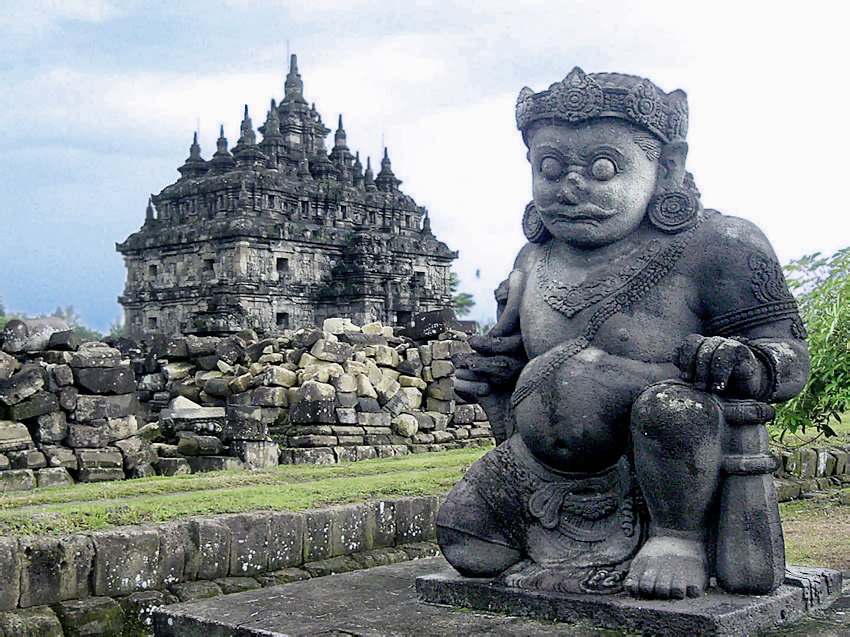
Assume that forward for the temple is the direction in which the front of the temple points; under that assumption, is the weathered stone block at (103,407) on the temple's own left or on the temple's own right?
on the temple's own right

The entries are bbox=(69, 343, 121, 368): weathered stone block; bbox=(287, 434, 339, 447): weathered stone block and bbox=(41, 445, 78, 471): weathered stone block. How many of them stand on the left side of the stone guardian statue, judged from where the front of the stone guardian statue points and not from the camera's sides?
0

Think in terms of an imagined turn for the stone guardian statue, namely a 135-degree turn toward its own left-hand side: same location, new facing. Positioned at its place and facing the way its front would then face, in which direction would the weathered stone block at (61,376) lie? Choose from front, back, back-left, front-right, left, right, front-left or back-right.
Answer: back-left

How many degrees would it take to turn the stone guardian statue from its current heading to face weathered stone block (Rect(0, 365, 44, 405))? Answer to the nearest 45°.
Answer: approximately 90° to its right

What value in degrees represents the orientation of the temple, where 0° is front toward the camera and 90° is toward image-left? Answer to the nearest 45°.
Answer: approximately 315°

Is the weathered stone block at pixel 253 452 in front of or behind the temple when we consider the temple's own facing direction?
in front

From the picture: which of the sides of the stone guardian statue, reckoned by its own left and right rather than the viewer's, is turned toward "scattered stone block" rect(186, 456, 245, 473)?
right

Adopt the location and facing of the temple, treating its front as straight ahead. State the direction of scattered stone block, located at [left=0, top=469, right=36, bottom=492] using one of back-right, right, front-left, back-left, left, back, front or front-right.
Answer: front-right

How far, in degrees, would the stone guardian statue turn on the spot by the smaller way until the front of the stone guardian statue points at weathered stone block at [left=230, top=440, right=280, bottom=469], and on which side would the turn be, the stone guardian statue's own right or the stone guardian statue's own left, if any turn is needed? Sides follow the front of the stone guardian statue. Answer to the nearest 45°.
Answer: approximately 90° to the stone guardian statue's own right

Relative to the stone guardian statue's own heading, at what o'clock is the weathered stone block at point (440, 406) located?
The weathered stone block is roughly at 4 o'clock from the stone guardian statue.

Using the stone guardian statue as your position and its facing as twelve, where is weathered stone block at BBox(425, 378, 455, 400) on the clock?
The weathered stone block is roughly at 4 o'clock from the stone guardian statue.

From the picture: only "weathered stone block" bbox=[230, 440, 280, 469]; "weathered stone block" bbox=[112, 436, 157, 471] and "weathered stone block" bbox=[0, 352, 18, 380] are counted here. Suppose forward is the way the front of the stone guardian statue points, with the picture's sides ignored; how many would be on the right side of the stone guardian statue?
3

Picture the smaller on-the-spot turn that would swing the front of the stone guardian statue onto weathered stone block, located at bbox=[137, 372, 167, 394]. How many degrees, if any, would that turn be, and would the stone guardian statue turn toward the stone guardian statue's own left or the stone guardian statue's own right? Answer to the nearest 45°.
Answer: approximately 90° to the stone guardian statue's own right

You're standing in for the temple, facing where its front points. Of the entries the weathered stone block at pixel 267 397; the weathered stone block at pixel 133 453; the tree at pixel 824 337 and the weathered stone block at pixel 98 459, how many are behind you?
0

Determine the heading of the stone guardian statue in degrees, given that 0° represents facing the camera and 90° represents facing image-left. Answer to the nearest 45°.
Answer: approximately 45°

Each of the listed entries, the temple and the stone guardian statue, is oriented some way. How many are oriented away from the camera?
0

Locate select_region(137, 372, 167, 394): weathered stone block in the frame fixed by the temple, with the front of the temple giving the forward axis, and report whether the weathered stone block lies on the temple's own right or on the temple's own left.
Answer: on the temple's own right

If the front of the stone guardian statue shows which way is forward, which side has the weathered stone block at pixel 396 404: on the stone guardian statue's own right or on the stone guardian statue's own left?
on the stone guardian statue's own right

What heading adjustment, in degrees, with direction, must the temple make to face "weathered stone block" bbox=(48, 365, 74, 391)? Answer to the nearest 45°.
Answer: approximately 45° to its right

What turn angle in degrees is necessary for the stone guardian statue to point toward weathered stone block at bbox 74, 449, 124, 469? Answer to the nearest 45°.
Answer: approximately 90° to its right
